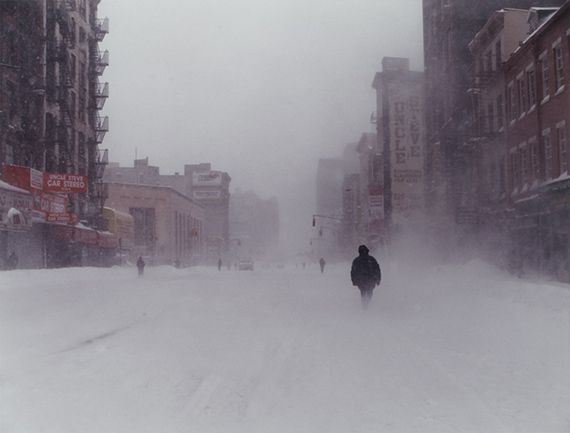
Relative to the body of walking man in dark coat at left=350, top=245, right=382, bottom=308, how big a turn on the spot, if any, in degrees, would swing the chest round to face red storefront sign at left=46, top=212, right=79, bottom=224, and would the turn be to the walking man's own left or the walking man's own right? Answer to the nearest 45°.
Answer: approximately 45° to the walking man's own left

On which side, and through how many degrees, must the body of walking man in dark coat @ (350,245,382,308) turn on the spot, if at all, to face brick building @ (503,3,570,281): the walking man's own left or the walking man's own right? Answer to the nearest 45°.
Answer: approximately 45° to the walking man's own right

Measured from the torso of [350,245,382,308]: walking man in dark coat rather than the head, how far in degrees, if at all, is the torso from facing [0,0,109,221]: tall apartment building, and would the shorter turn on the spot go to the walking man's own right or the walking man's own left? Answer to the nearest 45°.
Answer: approximately 45° to the walking man's own left

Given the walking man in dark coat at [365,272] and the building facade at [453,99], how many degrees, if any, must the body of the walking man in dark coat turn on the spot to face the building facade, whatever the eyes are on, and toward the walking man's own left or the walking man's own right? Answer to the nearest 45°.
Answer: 0° — they already face it

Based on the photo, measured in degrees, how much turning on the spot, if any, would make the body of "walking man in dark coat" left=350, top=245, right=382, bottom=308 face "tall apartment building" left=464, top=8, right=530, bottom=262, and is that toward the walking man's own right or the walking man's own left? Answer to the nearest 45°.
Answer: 0° — they already face it

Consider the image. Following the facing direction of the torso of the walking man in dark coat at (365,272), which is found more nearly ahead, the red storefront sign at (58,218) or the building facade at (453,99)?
the building facade
